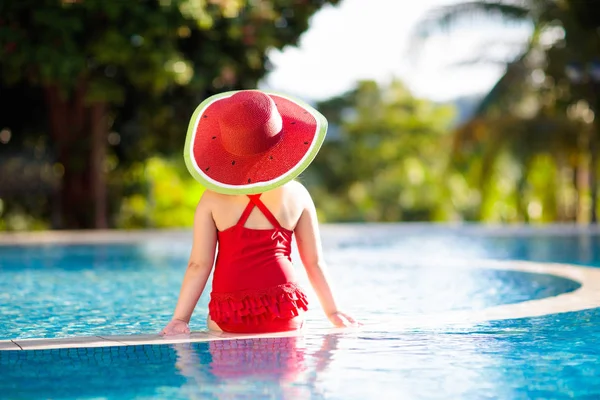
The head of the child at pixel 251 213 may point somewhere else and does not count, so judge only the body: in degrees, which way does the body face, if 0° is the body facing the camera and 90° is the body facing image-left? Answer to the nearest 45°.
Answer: approximately 180°

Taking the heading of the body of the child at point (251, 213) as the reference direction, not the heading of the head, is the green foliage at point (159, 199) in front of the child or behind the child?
in front

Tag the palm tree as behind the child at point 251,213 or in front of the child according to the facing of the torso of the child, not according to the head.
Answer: in front
